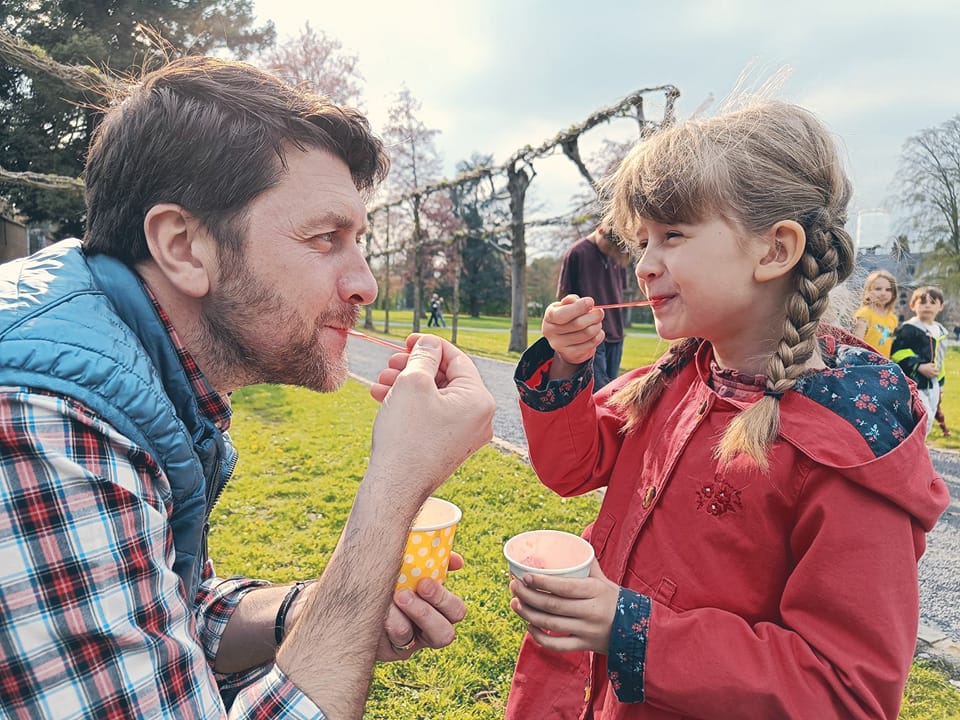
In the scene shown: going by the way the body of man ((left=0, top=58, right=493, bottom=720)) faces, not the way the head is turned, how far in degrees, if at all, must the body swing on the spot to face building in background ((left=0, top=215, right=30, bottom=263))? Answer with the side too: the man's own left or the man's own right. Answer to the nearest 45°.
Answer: approximately 90° to the man's own left

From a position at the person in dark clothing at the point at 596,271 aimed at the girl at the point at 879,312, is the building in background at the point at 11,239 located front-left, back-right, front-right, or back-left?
back-left

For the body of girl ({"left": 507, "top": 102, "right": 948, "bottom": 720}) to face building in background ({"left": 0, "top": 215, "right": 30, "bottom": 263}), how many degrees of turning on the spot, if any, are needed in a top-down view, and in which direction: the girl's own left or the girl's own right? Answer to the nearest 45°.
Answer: approximately 90° to the girl's own right

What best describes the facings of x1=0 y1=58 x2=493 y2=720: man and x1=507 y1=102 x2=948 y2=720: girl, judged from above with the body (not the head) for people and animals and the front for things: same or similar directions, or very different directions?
very different directions

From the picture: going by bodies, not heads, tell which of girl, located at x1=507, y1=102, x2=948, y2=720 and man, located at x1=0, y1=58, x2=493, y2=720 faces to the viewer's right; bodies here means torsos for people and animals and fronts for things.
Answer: the man

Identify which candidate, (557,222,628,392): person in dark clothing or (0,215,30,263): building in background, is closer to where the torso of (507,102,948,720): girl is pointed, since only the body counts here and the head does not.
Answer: the building in background

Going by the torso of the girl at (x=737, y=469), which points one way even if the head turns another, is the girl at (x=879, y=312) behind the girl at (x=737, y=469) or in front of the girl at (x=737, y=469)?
behind

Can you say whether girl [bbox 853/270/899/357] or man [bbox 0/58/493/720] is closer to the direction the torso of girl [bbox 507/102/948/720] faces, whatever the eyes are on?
the man

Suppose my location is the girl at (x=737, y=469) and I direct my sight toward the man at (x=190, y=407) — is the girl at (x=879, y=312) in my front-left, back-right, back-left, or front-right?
back-right

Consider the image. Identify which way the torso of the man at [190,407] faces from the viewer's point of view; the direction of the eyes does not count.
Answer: to the viewer's right

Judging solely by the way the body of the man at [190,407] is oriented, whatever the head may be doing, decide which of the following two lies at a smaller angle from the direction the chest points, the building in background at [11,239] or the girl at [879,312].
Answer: the girl

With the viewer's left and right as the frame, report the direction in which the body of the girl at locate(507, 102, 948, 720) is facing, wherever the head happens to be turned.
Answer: facing the viewer and to the left of the viewer

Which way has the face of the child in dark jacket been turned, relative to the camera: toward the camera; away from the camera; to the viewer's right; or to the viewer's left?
toward the camera

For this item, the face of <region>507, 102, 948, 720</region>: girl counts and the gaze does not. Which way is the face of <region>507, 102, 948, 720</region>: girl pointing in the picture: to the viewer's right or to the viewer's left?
to the viewer's left
